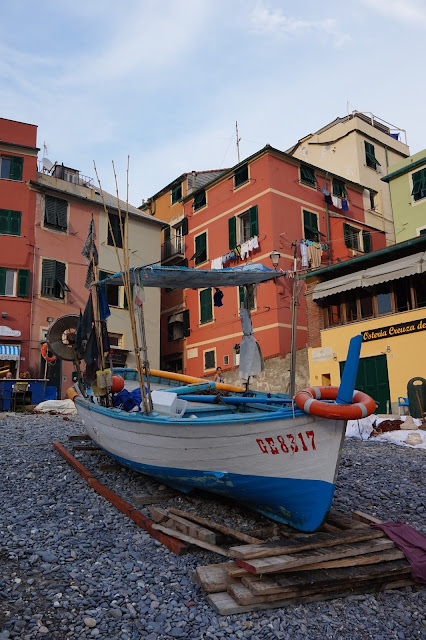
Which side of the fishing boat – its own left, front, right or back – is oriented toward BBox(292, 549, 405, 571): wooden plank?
front

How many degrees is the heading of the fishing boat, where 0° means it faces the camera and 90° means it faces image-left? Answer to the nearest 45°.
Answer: approximately 315°

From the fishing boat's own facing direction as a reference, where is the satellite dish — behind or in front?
behind

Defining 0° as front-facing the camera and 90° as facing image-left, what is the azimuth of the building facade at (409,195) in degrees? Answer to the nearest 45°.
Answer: approximately 45°

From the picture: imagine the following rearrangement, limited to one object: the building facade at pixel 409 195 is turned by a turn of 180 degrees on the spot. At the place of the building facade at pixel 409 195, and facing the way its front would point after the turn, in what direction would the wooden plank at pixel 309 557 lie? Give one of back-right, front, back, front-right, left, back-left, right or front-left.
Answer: back-right

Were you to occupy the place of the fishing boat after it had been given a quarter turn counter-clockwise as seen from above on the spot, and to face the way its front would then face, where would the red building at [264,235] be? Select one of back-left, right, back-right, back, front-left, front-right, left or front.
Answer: front-left

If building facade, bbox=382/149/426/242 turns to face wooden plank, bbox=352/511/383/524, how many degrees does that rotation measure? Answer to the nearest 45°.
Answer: approximately 45° to its left

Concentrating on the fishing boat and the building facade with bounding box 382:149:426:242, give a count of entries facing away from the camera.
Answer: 0

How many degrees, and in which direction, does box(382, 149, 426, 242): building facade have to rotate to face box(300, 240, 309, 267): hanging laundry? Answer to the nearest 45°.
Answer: approximately 45° to its right

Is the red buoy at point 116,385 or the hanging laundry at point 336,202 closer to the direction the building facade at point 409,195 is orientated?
the red buoy
